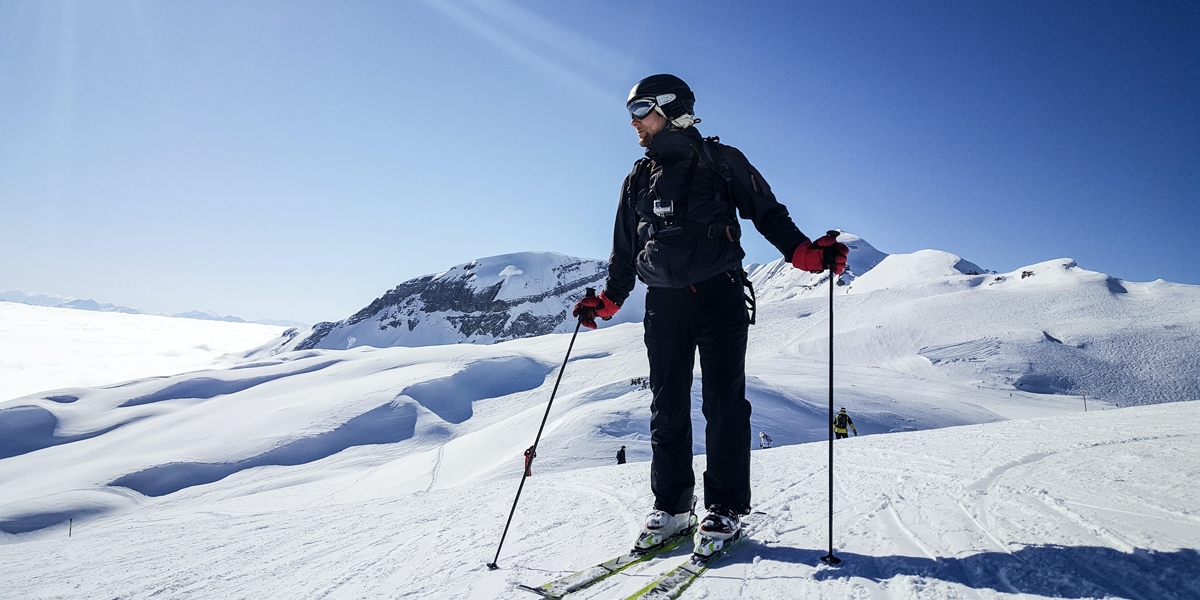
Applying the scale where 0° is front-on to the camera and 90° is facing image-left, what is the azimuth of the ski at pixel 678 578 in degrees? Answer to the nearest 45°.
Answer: approximately 45°

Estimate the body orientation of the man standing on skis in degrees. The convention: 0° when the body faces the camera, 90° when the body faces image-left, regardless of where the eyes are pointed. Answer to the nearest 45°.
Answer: approximately 45°
